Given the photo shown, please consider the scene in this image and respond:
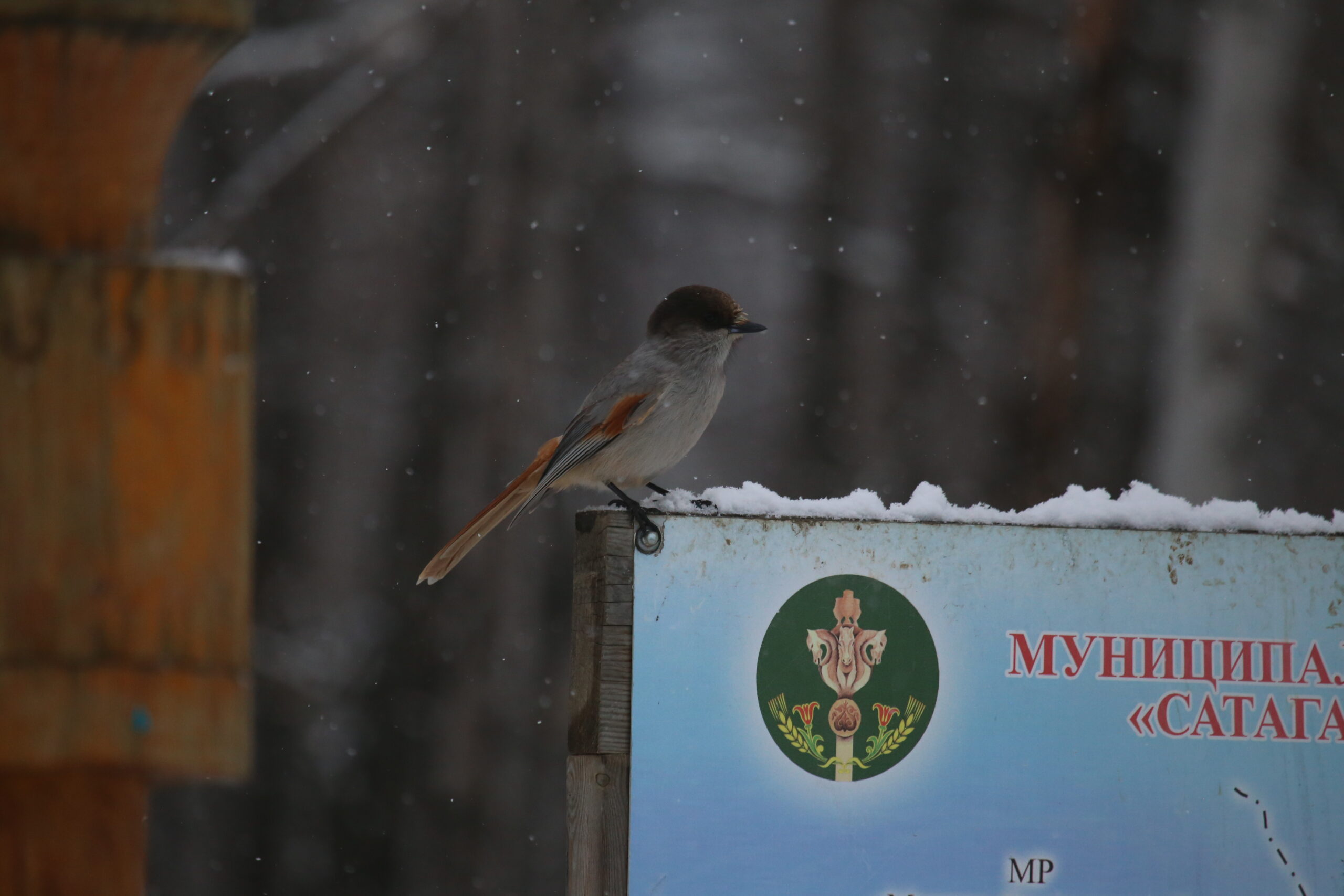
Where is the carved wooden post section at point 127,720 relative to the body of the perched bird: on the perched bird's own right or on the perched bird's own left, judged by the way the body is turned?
on the perched bird's own right

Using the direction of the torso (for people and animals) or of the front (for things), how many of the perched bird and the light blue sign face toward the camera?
1

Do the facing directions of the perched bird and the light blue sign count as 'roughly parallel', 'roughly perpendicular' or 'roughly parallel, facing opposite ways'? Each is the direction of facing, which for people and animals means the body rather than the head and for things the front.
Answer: roughly perpendicular

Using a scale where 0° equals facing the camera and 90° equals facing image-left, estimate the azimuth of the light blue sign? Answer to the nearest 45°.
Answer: approximately 0°

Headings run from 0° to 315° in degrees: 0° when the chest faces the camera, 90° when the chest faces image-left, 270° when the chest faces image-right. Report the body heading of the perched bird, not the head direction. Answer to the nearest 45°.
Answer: approximately 270°
